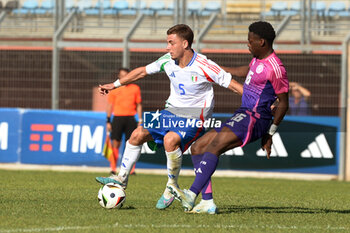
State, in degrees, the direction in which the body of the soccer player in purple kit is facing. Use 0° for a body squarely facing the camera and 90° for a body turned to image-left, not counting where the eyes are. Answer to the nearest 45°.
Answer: approximately 45°

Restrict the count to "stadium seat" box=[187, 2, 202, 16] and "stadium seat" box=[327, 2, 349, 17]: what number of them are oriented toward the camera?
2

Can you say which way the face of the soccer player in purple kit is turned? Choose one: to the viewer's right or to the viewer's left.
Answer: to the viewer's left

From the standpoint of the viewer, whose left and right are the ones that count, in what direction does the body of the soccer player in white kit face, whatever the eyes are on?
facing the viewer and to the left of the viewer

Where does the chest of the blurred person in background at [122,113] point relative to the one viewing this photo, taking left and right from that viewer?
facing the viewer

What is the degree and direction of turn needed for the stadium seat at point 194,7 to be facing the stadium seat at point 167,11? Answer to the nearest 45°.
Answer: approximately 45° to its right

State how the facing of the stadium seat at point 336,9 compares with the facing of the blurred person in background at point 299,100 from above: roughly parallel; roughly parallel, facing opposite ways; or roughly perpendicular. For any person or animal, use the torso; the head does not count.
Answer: roughly parallel

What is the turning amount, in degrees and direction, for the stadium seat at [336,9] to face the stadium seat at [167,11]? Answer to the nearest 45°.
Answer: approximately 90° to its right

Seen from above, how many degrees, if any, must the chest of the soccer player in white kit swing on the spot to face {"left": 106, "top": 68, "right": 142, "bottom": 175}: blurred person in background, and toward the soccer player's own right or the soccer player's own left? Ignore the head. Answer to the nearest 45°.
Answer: approximately 135° to the soccer player's own right

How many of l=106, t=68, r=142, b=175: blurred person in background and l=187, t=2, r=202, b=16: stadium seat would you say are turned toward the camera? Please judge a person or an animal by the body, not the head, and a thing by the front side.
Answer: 2

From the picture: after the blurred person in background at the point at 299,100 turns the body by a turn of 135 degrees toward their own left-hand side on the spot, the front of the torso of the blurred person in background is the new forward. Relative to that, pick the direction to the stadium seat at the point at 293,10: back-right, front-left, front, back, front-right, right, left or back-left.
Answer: front-left

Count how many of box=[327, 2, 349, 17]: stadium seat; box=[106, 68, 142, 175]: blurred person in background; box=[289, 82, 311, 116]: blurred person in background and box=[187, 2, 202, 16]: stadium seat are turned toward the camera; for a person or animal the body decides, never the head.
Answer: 4

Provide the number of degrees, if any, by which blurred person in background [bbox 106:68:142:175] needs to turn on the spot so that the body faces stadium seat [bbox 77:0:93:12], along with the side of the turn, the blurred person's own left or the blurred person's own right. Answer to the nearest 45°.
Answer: approximately 180°
